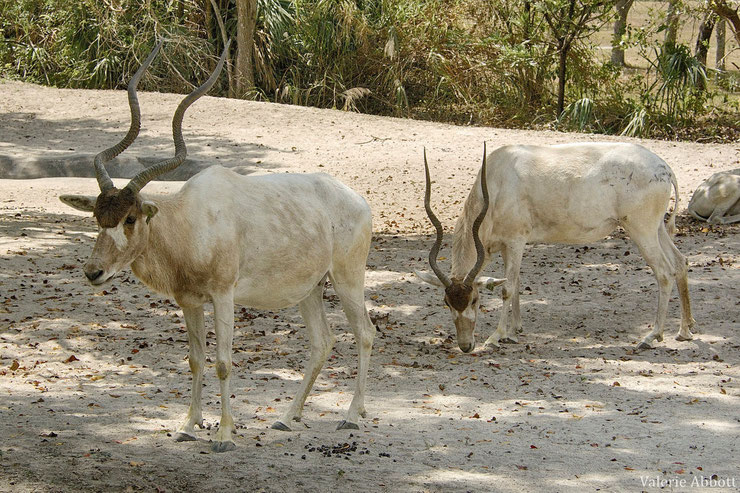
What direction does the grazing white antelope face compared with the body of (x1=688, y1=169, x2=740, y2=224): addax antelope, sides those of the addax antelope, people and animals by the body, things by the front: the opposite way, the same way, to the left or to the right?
the opposite way

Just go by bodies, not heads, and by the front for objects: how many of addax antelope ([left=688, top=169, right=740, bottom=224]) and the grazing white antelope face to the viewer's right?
1

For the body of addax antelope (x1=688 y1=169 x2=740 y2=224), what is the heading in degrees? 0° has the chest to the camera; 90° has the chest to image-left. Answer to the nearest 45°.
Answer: approximately 270°

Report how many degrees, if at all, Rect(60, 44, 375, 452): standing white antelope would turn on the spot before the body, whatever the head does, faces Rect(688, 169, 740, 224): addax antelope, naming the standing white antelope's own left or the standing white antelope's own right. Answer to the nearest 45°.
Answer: approximately 180°

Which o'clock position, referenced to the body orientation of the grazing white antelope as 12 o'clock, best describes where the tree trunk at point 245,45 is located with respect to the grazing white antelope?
The tree trunk is roughly at 2 o'clock from the grazing white antelope.

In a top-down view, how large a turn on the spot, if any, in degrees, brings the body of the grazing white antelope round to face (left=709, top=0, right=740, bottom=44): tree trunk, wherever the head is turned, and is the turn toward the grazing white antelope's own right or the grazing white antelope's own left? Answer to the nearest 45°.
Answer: approximately 90° to the grazing white antelope's own right

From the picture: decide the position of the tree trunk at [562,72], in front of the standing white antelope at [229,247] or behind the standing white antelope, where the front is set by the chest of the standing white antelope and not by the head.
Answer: behind

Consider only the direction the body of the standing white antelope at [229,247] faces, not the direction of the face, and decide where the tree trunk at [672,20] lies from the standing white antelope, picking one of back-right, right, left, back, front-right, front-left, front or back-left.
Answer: back

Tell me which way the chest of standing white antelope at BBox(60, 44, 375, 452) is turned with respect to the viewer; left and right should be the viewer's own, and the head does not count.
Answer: facing the viewer and to the left of the viewer

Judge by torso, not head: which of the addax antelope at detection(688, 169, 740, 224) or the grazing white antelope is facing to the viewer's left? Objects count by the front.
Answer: the grazing white antelope

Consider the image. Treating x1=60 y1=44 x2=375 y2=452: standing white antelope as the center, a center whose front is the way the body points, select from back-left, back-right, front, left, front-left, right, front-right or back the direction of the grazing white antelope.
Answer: back

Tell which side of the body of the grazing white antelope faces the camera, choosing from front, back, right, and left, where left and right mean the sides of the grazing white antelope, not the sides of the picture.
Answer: left

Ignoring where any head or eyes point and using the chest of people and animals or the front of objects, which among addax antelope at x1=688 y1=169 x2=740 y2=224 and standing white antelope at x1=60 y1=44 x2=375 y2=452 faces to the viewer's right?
the addax antelope

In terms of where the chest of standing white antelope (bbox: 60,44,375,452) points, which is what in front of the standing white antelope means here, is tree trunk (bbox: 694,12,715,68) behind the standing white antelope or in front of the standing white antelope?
behind
